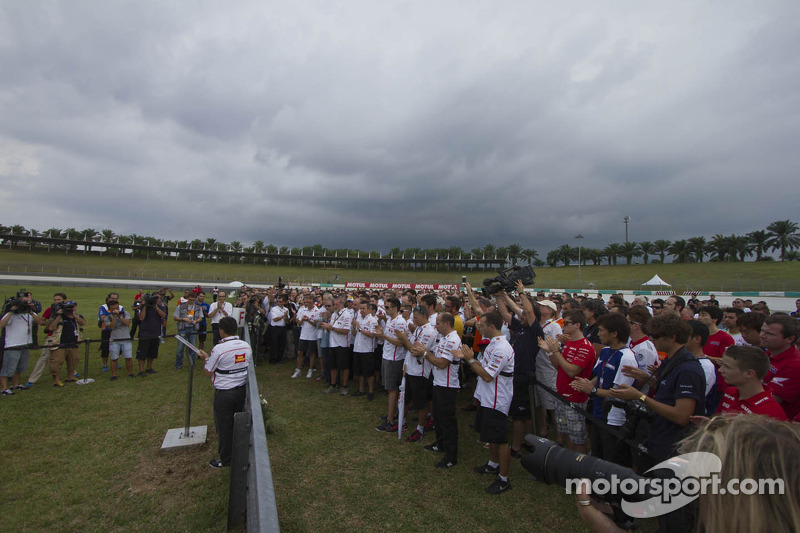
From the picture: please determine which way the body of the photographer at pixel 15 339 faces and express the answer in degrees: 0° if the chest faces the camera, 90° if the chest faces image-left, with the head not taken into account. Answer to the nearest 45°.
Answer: approximately 315°

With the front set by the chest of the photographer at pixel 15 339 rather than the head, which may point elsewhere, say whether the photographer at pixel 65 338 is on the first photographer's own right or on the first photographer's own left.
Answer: on the first photographer's own left

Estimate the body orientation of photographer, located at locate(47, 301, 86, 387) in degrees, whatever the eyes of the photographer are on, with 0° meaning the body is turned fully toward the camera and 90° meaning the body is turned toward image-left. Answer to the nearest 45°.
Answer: approximately 315°
